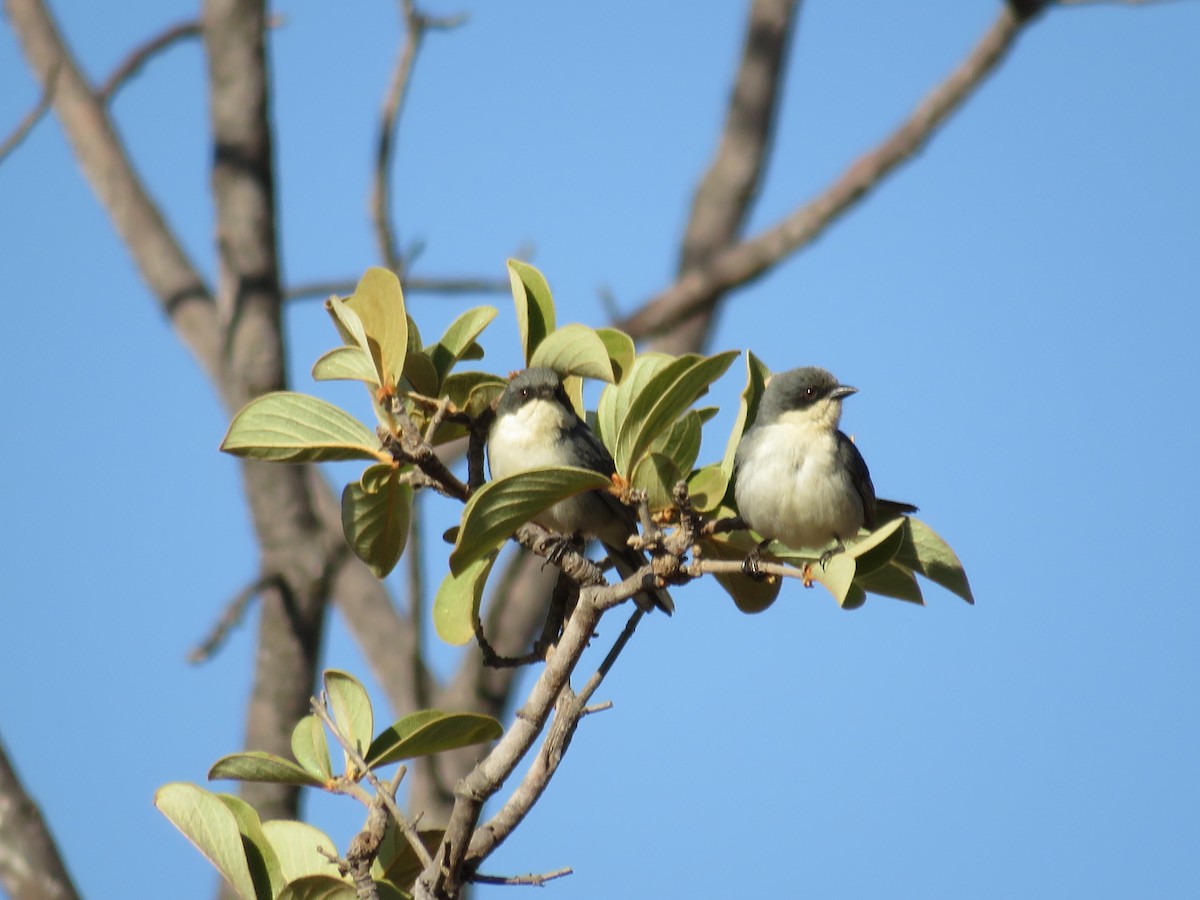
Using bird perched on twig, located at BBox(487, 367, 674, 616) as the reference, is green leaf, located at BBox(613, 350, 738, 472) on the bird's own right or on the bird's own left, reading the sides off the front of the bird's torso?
on the bird's own left

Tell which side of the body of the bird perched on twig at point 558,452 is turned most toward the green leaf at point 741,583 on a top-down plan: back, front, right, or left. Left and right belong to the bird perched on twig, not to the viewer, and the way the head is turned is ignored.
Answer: left

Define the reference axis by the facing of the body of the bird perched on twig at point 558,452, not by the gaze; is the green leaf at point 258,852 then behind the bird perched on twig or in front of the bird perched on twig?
in front

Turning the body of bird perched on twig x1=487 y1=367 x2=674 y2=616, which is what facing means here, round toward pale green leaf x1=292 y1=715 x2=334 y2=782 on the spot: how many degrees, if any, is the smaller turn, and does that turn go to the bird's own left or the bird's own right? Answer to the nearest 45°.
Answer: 0° — it already faces it

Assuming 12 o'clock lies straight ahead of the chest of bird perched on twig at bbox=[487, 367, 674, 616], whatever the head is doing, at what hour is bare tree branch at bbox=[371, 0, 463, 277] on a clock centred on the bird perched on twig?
The bare tree branch is roughly at 4 o'clock from the bird perched on twig.

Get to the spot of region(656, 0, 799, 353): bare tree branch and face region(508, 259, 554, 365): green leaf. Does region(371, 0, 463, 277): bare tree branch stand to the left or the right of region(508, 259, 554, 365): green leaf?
right

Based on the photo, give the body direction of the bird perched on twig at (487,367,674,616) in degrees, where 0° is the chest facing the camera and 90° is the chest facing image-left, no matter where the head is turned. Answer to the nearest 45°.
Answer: approximately 45°

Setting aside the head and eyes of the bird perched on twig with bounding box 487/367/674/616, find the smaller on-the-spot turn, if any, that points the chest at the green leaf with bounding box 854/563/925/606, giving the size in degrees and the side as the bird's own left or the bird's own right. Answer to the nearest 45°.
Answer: approximately 90° to the bird's own left
